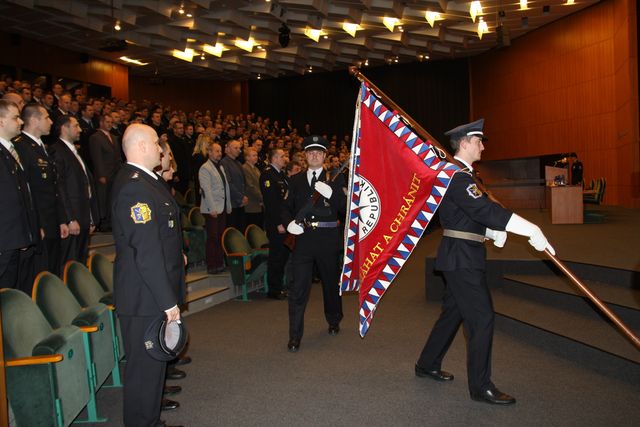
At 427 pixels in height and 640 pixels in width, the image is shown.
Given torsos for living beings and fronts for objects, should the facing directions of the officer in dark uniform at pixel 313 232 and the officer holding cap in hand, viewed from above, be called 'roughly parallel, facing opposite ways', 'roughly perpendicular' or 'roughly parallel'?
roughly perpendicular

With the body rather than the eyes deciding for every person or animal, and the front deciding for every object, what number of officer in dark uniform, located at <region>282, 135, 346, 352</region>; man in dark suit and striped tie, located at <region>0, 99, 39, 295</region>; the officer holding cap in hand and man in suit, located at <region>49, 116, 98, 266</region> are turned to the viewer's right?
3

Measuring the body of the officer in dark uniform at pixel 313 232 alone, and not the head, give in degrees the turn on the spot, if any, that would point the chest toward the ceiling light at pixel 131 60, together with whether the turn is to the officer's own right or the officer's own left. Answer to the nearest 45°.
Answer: approximately 135° to the officer's own right

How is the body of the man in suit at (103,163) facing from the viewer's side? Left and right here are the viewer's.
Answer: facing the viewer and to the right of the viewer

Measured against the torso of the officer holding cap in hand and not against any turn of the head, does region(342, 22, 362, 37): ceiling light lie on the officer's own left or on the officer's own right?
on the officer's own left

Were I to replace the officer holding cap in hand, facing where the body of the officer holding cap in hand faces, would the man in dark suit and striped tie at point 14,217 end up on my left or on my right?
on my left

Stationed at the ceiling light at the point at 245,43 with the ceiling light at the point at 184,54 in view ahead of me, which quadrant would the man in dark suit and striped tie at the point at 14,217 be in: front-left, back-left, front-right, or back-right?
back-left

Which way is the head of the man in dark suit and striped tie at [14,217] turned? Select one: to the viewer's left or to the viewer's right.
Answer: to the viewer's right

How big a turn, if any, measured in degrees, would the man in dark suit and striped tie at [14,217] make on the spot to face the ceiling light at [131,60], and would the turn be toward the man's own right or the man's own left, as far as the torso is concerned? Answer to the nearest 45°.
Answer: approximately 90° to the man's own left

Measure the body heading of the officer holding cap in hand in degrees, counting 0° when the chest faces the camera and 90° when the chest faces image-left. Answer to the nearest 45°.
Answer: approximately 270°

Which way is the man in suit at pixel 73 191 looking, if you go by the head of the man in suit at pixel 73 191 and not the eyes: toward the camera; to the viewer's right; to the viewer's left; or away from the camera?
to the viewer's right

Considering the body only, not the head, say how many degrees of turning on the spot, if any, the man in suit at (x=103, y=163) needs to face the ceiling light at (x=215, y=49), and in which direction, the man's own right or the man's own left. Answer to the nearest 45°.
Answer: approximately 135° to the man's own left

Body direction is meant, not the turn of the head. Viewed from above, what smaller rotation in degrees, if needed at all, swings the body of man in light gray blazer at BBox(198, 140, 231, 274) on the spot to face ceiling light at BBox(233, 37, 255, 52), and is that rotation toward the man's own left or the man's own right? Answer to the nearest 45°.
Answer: approximately 135° to the man's own left

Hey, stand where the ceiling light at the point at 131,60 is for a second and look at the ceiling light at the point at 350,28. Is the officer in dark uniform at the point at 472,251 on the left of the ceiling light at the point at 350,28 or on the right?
right
